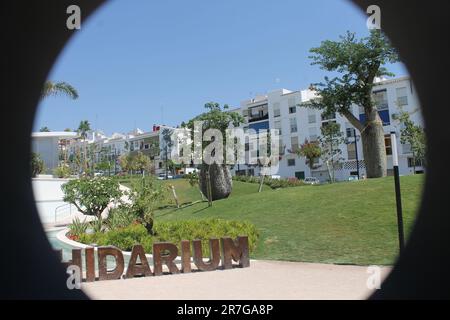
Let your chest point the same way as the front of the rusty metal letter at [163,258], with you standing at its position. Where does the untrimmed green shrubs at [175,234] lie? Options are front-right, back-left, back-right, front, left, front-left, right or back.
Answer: back

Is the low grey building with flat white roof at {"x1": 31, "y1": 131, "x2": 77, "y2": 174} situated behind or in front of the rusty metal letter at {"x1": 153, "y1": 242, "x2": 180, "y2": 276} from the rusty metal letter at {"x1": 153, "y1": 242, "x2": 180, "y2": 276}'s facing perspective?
behind

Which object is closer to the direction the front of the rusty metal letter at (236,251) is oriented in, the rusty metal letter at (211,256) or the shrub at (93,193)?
the rusty metal letter

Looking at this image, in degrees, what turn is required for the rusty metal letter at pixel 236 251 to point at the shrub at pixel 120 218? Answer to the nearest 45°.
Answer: approximately 135° to its right

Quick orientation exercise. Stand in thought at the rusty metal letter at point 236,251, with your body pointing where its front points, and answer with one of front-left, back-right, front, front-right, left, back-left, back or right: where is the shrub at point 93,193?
back-right

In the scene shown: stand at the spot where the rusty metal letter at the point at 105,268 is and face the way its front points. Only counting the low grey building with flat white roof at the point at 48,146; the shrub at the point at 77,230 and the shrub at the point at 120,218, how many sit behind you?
3

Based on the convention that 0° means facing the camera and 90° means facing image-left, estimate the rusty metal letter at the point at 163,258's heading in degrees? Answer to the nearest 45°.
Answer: approximately 0°

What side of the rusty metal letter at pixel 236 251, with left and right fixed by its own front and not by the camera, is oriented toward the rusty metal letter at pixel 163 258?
right

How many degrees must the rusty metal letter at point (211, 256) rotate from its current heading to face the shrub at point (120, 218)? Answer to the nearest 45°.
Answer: approximately 135° to its right
